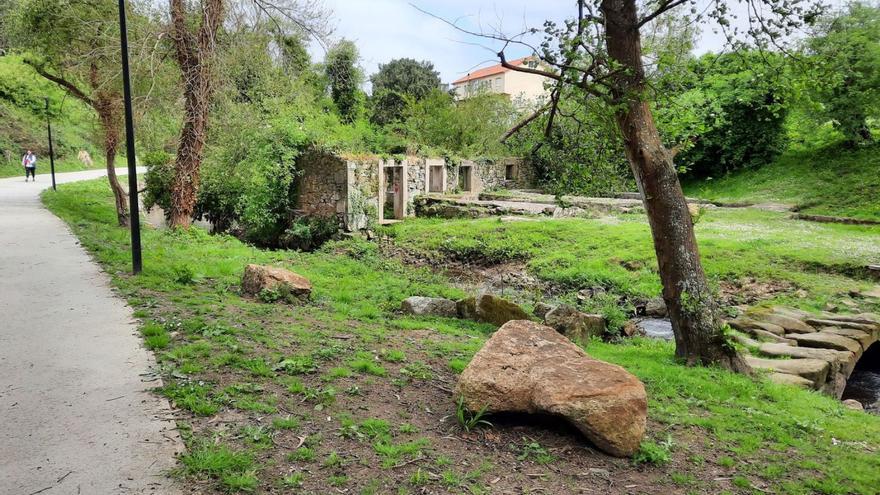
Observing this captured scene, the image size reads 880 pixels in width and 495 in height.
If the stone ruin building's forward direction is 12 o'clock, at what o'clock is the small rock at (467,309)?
The small rock is roughly at 1 o'clock from the stone ruin building.

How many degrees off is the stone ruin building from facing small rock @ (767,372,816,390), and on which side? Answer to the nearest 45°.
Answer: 0° — it already faces it

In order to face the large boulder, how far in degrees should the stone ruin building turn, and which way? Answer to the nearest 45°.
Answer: approximately 45° to its right

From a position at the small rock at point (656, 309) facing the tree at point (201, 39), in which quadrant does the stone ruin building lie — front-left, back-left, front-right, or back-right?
front-right

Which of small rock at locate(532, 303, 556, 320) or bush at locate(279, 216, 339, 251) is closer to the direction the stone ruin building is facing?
the small rock

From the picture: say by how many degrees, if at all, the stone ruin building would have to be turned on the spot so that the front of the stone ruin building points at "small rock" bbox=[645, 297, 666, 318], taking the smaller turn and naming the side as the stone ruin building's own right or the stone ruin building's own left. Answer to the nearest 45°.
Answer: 0° — it already faces it

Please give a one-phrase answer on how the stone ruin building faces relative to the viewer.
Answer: facing the viewer and to the right of the viewer

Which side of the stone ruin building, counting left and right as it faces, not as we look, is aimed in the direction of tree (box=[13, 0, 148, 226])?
right

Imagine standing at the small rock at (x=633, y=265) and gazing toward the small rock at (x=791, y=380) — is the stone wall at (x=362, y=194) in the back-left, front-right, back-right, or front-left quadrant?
back-right

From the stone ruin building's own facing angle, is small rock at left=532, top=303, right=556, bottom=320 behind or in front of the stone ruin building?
in front

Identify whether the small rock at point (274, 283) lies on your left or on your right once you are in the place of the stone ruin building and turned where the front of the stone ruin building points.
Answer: on your right

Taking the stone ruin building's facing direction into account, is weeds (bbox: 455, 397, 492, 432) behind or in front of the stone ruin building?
in front

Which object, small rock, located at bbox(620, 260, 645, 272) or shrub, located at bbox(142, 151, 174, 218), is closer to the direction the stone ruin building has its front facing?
the small rock

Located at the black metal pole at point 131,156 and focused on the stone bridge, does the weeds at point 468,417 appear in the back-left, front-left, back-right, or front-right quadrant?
front-right

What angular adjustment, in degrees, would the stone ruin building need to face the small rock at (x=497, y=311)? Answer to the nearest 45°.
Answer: approximately 45° to its right
